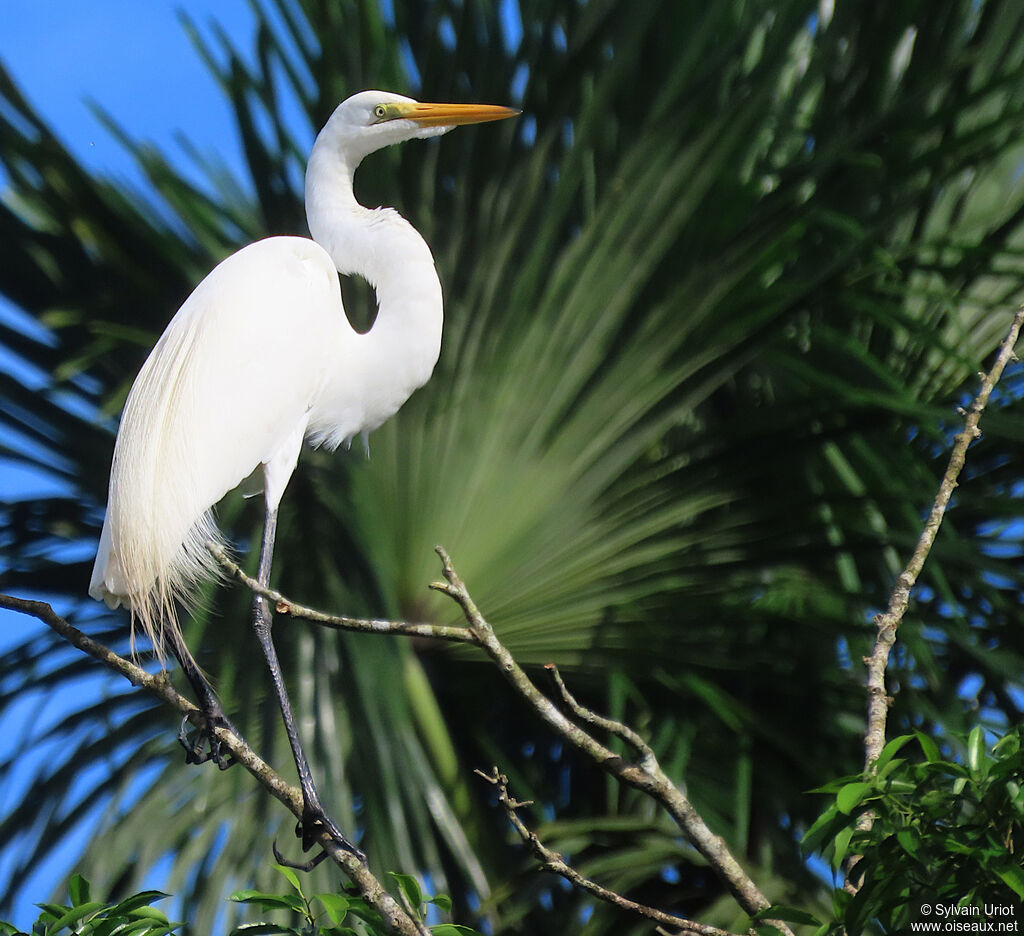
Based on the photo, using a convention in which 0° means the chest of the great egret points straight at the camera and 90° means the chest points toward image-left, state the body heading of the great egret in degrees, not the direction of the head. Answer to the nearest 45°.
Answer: approximately 270°
